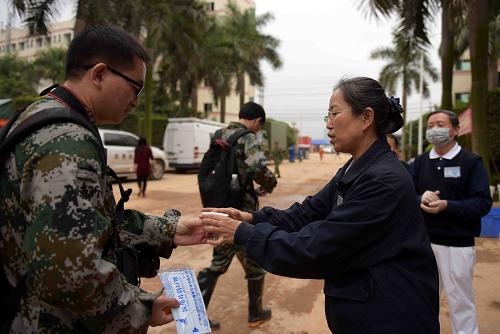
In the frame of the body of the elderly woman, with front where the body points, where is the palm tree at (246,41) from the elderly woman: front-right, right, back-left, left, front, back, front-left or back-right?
right

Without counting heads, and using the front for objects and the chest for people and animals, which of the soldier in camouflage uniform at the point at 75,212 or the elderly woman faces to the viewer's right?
the soldier in camouflage uniform

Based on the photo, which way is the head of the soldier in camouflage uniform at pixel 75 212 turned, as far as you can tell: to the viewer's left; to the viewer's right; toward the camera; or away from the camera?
to the viewer's right

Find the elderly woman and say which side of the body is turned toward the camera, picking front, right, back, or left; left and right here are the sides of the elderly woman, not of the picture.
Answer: left

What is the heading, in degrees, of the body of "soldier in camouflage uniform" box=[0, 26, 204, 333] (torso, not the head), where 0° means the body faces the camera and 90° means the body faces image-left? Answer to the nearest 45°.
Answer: approximately 270°
